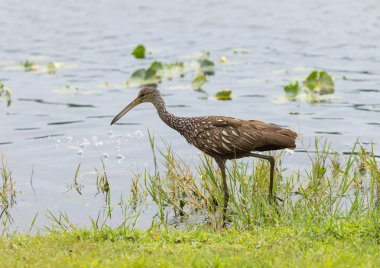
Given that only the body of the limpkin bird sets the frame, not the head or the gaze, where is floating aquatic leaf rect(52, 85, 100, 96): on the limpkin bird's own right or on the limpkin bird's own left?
on the limpkin bird's own right

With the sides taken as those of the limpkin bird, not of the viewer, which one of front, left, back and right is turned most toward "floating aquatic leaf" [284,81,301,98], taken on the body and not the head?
right

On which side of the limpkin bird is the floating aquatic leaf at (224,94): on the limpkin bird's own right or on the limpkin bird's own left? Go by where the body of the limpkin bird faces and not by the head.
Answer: on the limpkin bird's own right

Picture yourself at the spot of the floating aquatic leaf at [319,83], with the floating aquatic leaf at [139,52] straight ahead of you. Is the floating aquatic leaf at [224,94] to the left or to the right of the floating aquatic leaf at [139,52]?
left

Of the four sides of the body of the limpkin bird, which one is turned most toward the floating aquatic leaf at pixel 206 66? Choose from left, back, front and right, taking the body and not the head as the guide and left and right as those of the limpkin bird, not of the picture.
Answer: right

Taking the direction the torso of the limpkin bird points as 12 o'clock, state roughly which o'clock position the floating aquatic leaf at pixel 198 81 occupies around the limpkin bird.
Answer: The floating aquatic leaf is roughly at 3 o'clock from the limpkin bird.

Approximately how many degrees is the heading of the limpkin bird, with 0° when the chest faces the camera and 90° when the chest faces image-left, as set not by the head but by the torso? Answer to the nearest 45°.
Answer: approximately 90°

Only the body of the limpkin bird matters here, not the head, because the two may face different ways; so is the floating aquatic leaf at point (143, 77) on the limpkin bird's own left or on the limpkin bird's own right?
on the limpkin bird's own right

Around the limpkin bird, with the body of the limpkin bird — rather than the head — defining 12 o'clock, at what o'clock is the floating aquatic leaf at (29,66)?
The floating aquatic leaf is roughly at 2 o'clock from the limpkin bird.
